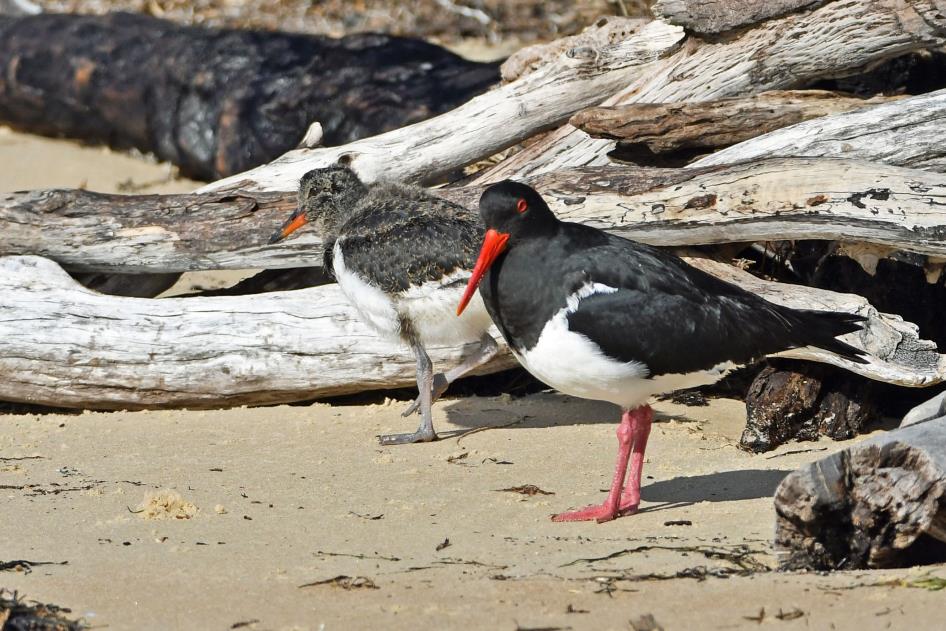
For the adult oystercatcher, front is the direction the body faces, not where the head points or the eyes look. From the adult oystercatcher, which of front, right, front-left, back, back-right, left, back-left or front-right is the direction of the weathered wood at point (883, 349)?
back-right

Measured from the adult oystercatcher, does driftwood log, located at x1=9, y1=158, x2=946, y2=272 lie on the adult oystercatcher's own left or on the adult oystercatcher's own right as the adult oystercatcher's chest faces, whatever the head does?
on the adult oystercatcher's own right

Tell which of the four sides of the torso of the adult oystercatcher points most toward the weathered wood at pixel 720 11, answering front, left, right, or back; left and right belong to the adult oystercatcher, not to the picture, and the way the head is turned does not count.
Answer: right

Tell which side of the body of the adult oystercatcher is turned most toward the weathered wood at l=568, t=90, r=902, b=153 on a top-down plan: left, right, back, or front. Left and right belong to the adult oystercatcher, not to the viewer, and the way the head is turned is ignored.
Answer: right

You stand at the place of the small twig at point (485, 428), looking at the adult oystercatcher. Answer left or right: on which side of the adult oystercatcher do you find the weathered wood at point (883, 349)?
left

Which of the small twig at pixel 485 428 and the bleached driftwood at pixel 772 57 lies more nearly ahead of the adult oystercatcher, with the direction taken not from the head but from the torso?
the small twig

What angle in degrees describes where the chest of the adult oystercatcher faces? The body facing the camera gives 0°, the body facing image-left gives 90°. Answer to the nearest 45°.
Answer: approximately 90°
